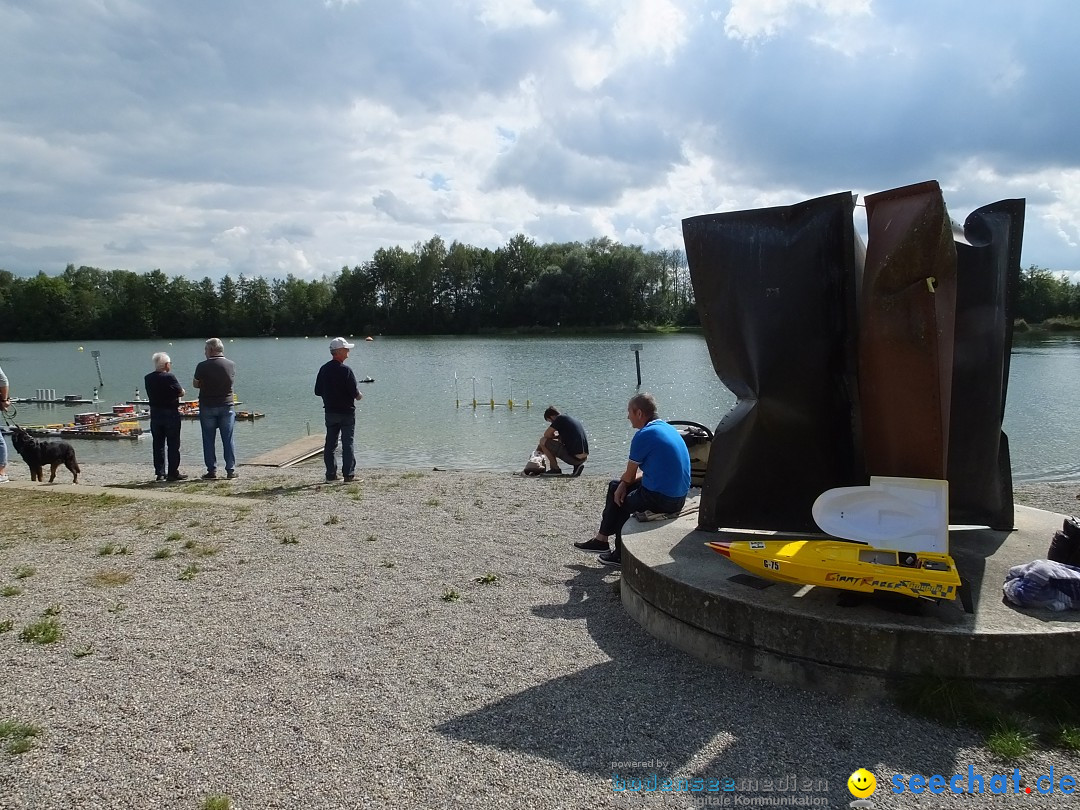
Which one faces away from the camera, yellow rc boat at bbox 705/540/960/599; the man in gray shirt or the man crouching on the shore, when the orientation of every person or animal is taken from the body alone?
the man in gray shirt

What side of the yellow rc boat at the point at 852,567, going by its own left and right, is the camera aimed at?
left

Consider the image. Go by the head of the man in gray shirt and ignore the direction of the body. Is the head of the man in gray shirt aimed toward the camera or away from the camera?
away from the camera

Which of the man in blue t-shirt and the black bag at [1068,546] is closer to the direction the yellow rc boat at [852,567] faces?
the man in blue t-shirt

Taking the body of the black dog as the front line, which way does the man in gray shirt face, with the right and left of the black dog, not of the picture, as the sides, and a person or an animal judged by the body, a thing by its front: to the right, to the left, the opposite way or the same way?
to the right

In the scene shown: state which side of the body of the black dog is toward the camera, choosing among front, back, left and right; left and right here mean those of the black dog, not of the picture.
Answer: left

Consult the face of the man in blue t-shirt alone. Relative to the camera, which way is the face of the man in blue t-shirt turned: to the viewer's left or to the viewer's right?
to the viewer's left

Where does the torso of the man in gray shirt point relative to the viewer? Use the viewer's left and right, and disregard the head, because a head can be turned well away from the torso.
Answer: facing away from the viewer

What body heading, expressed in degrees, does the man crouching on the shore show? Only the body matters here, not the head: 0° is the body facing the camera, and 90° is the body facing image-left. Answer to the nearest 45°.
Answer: approximately 90°

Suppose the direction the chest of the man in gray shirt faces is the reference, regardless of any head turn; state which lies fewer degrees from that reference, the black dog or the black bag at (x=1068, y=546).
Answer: the black dog

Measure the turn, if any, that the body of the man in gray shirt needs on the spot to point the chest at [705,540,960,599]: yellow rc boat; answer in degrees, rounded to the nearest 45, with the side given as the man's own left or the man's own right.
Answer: approximately 180°
